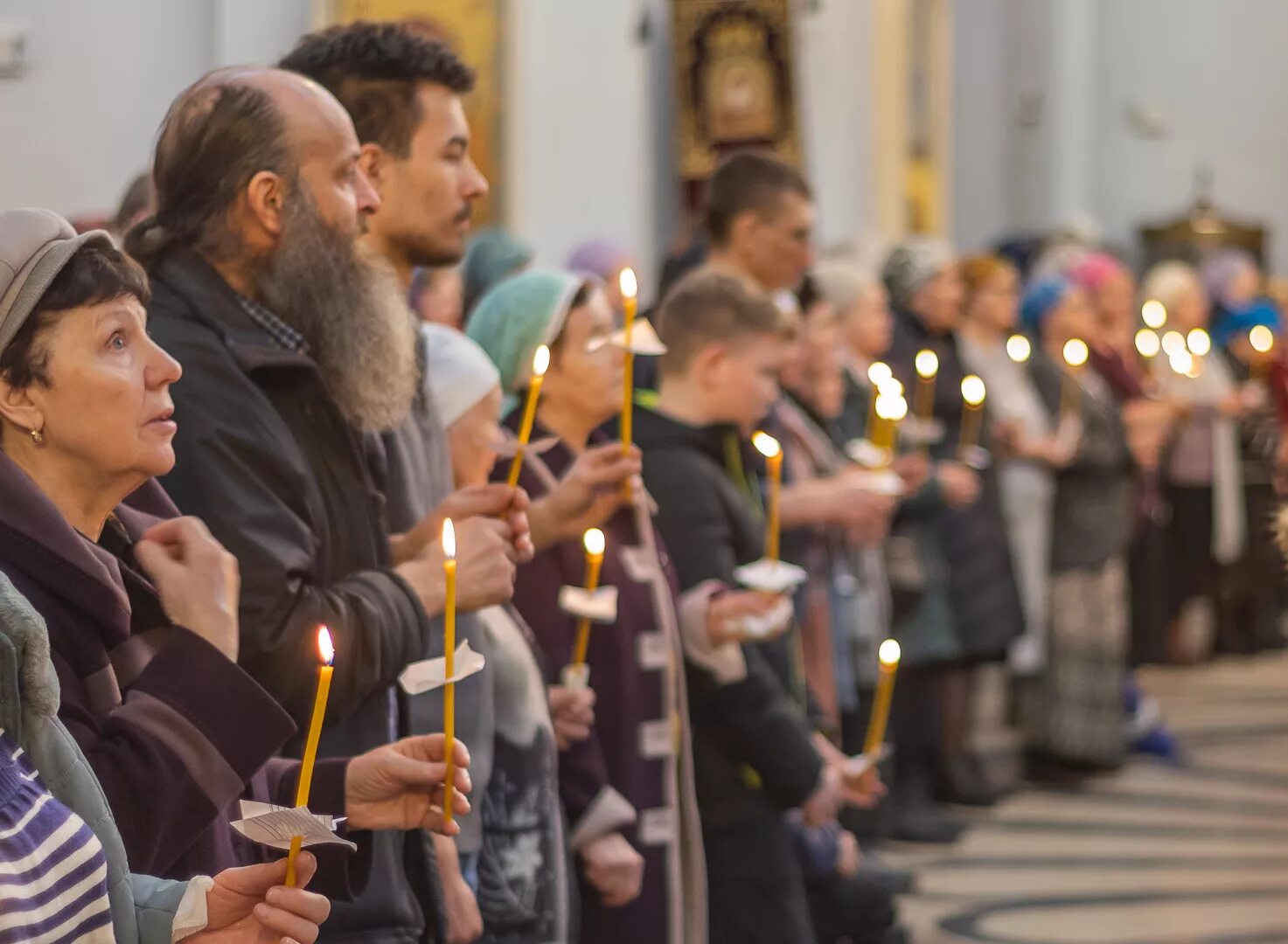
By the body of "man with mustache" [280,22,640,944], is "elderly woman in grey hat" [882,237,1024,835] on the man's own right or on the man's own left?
on the man's own left

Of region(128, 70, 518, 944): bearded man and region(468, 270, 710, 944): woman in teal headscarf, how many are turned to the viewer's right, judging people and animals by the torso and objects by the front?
2

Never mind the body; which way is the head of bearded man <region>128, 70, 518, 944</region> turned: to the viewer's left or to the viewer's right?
to the viewer's right

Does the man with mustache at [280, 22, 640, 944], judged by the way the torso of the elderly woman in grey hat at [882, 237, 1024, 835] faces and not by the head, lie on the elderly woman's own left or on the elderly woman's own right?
on the elderly woman's own right

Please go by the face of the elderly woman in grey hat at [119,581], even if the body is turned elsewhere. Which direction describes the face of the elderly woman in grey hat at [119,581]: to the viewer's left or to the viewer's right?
to the viewer's right

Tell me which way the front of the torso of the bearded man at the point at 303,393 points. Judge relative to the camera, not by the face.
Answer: to the viewer's right

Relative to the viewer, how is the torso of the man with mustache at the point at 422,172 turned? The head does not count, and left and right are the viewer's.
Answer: facing to the right of the viewer

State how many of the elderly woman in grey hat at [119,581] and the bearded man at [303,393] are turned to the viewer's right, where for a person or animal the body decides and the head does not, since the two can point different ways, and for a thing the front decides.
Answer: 2

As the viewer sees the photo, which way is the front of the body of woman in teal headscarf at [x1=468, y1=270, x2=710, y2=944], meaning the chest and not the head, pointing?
to the viewer's right

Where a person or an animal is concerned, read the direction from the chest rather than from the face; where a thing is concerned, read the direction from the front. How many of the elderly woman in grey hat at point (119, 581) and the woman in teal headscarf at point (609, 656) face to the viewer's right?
2

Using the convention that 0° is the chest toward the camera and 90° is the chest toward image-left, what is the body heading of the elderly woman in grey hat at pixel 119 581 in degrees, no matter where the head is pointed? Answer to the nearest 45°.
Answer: approximately 270°

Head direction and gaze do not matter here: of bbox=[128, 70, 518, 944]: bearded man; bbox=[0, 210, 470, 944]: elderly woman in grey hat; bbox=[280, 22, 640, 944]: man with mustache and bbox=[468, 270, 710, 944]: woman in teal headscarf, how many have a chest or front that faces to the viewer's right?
4

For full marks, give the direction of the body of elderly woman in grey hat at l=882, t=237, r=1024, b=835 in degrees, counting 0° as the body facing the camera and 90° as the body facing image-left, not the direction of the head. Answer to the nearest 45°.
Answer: approximately 315°

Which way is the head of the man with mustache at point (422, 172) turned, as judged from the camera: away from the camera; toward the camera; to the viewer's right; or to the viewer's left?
to the viewer's right
